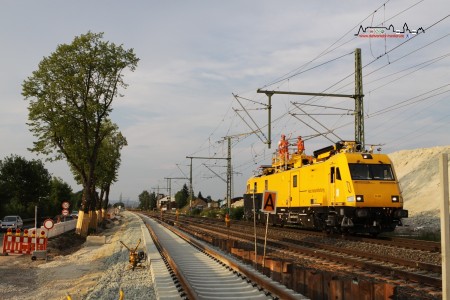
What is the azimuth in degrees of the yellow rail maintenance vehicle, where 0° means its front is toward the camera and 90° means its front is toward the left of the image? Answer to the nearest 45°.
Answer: approximately 315°

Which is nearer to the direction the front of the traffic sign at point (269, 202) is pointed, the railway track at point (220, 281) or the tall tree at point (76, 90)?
the railway track

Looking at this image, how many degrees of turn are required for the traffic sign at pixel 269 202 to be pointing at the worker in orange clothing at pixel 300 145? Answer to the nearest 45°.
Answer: approximately 180°

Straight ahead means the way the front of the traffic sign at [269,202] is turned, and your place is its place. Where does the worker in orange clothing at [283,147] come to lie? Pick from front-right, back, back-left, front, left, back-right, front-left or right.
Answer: back

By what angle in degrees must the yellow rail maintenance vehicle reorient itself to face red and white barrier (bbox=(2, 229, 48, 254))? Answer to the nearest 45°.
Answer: approximately 135° to its right

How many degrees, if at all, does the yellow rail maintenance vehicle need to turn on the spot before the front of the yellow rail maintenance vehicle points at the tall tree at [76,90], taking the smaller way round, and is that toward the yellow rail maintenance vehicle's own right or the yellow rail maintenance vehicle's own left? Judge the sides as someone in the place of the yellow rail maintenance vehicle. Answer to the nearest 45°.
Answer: approximately 180°
